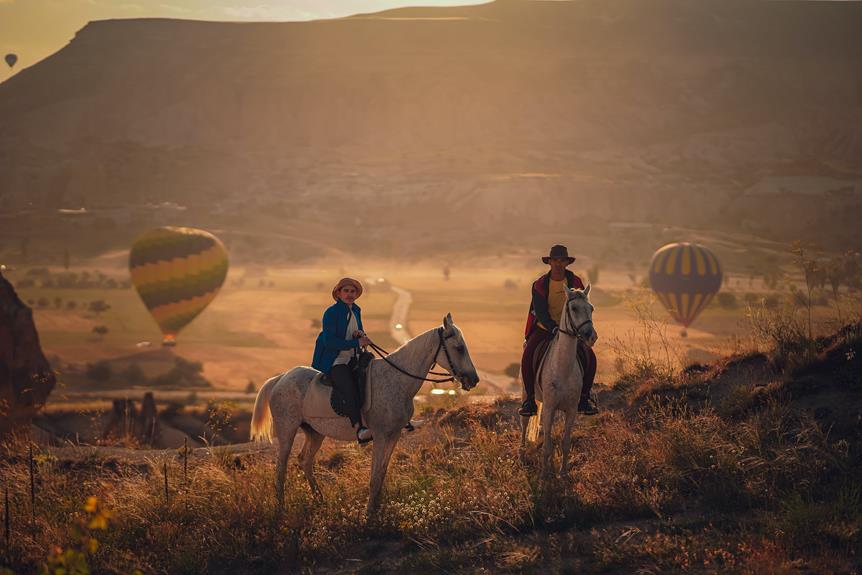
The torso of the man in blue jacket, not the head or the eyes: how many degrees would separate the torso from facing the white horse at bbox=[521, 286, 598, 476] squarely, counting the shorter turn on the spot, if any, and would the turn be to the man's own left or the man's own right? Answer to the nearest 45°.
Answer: approximately 45° to the man's own left

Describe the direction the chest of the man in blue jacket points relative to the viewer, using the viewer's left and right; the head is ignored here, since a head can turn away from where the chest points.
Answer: facing the viewer and to the right of the viewer

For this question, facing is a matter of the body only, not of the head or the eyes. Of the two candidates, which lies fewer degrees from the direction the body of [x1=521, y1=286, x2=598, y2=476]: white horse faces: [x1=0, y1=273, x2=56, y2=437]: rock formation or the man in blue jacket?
the man in blue jacket

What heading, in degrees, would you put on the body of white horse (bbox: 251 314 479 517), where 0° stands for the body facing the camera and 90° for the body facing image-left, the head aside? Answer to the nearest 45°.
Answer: approximately 270°

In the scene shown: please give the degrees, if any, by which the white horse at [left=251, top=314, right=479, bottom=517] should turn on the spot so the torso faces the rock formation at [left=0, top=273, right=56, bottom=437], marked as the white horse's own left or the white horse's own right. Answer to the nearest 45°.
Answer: approximately 135° to the white horse's own left

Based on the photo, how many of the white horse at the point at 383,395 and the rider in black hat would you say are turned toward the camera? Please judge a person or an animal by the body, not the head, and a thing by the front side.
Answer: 1

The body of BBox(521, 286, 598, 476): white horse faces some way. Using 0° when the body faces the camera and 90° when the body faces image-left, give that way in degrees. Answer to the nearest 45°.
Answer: approximately 0°

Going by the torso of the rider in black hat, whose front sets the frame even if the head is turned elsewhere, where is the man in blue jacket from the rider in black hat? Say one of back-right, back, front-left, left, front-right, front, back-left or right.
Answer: front-right

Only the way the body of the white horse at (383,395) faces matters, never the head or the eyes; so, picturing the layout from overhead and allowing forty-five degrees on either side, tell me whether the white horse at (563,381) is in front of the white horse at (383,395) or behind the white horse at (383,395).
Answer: in front

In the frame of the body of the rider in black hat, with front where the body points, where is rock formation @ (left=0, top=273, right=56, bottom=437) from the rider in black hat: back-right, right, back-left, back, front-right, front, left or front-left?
back-right

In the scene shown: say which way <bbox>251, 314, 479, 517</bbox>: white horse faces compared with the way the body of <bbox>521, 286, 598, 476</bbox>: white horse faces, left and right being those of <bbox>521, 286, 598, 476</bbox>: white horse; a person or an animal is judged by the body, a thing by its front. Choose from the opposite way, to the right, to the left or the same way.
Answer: to the left

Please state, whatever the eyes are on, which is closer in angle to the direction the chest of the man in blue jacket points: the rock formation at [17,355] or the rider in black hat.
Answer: the rider in black hat
